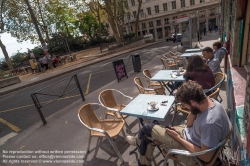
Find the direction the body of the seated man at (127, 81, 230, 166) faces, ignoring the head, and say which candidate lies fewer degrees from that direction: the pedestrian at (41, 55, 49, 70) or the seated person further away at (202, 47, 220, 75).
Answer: the pedestrian

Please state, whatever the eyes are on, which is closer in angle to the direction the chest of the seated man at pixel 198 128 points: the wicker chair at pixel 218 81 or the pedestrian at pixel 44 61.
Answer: the pedestrian

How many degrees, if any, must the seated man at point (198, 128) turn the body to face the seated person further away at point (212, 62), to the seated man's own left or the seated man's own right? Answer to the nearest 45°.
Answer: approximately 90° to the seated man's own right

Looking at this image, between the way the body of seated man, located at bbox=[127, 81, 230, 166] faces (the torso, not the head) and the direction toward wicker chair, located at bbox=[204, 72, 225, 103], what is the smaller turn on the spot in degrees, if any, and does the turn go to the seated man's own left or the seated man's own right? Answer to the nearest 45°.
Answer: approximately 90° to the seated man's own right

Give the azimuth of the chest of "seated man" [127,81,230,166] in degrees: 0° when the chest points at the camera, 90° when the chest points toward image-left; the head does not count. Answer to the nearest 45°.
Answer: approximately 90°

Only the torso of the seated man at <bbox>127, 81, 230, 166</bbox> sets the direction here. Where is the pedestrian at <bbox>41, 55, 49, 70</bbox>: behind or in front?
in front

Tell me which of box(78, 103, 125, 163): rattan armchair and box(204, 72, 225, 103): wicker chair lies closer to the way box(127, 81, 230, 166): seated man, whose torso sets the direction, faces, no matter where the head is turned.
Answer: the rattan armchair

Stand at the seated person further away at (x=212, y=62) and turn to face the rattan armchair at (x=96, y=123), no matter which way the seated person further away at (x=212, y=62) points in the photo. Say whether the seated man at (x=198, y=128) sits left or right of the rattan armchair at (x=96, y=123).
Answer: left

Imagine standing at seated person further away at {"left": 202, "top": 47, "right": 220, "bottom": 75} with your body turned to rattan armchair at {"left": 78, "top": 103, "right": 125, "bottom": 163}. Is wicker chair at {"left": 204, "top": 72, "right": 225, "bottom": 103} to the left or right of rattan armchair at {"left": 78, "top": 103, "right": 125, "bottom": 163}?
left

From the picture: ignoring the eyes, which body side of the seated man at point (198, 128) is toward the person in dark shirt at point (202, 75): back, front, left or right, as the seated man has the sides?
right
